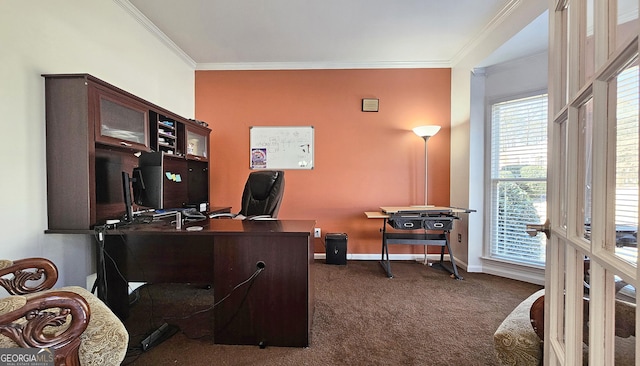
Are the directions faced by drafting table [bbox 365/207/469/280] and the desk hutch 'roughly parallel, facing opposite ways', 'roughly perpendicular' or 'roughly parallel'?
roughly perpendicular

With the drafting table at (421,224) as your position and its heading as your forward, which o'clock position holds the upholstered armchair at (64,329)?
The upholstered armchair is roughly at 1 o'clock from the drafting table.

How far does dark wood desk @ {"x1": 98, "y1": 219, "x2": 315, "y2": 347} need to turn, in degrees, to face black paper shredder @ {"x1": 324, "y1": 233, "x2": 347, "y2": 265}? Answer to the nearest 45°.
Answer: approximately 45° to its right

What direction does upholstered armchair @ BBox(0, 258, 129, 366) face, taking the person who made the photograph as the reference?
facing away from the viewer and to the right of the viewer

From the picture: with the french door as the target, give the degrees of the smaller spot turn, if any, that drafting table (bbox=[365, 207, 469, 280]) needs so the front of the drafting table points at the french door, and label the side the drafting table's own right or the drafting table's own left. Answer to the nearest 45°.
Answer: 0° — it already faces it

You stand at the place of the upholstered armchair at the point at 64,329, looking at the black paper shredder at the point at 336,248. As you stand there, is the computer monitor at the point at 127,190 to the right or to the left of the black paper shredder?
left

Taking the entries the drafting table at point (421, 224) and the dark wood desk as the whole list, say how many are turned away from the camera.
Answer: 1

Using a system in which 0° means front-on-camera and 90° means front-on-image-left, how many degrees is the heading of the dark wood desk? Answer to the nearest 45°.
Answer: approximately 180°

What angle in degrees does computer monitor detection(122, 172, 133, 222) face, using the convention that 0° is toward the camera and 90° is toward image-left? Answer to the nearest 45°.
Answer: approximately 270°

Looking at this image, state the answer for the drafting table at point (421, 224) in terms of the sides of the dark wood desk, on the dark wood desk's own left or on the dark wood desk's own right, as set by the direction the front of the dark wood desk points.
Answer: on the dark wood desk's own right

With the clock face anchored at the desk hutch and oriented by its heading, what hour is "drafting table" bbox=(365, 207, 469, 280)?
The drafting table is roughly at 11 o'clock from the desk hutch.

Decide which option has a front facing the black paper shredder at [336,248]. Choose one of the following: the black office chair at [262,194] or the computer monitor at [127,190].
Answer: the computer monitor

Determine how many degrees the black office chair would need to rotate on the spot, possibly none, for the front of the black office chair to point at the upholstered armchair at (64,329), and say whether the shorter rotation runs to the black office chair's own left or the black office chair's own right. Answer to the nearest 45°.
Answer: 0° — it already faces it
